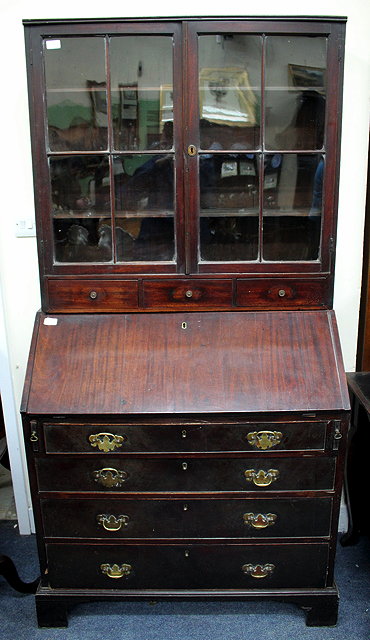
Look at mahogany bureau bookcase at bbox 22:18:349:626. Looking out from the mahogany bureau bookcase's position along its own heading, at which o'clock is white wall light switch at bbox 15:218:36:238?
The white wall light switch is roughly at 4 o'clock from the mahogany bureau bookcase.

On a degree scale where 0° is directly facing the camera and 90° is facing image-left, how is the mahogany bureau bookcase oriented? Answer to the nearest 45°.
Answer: approximately 0°
